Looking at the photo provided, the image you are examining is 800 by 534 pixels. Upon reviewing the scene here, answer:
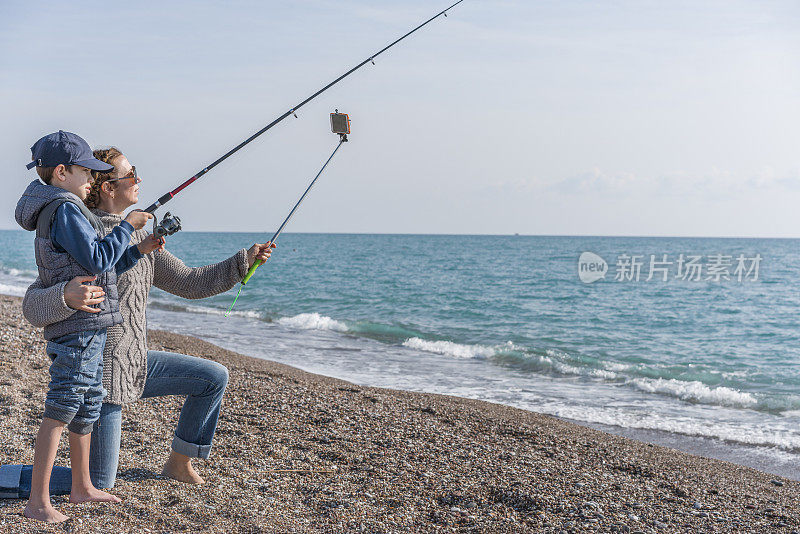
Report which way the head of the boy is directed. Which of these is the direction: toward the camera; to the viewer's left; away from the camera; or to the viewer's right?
to the viewer's right

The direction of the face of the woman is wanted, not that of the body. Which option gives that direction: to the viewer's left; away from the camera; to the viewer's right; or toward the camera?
to the viewer's right

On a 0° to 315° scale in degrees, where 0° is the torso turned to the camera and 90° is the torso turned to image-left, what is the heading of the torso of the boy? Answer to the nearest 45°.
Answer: approximately 270°
